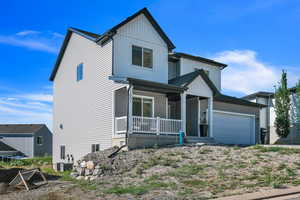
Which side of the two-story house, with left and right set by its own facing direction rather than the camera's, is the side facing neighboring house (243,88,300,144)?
left

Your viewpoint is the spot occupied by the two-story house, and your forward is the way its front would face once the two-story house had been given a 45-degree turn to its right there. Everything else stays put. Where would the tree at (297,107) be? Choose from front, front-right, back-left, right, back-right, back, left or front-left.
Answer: back-left

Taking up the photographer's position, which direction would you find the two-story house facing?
facing the viewer and to the right of the viewer

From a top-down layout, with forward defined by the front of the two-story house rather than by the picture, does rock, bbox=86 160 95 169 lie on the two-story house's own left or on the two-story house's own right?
on the two-story house's own right

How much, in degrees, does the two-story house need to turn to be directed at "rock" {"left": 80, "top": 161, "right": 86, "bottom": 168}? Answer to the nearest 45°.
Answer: approximately 45° to its right

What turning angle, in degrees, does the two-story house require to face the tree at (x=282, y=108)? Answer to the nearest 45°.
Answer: approximately 90° to its left
